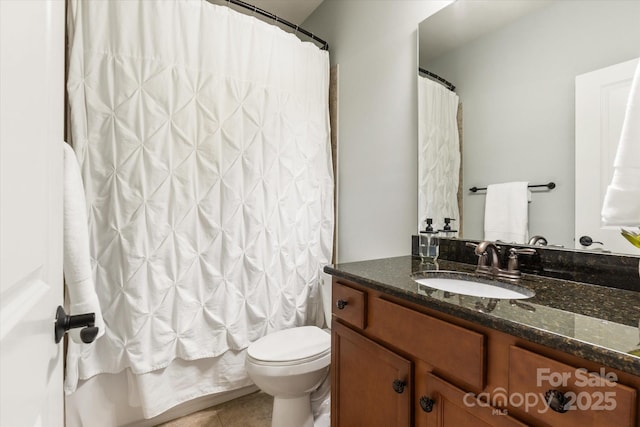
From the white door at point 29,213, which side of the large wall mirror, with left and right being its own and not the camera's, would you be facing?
front

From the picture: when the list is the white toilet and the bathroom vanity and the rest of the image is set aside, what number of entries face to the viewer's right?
0

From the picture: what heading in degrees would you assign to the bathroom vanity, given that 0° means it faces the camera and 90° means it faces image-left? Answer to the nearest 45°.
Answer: approximately 45°

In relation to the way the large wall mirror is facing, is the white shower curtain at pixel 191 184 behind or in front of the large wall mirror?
in front

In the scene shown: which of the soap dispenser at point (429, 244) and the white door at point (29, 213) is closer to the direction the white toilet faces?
the white door
